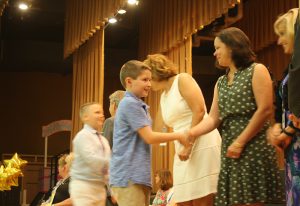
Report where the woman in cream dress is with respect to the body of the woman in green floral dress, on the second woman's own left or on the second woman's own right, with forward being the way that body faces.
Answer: on the second woman's own right

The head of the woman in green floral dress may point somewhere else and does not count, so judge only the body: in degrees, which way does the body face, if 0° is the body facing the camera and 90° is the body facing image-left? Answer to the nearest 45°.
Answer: approximately 45°

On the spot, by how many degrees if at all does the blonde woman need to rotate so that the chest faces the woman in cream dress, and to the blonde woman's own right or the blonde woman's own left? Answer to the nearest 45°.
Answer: approximately 45° to the blonde woman's own right

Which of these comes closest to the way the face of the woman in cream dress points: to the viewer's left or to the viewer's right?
to the viewer's left

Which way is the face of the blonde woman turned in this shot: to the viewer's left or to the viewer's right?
to the viewer's left

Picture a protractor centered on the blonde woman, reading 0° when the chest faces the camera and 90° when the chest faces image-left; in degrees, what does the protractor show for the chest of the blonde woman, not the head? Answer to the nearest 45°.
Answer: approximately 90°

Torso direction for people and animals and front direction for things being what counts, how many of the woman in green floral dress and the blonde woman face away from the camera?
0

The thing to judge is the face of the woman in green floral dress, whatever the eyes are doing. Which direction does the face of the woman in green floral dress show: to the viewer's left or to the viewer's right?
to the viewer's left
